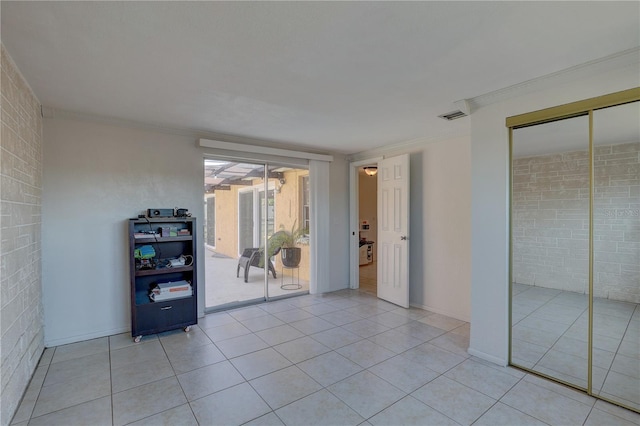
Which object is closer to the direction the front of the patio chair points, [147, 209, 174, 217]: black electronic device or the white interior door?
the black electronic device

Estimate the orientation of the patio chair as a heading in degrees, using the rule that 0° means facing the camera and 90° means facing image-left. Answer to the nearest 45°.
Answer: approximately 45°

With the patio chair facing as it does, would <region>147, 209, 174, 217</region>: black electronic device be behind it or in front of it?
in front

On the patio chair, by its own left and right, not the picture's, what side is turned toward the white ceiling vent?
left

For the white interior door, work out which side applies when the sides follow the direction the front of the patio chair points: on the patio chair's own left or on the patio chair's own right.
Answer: on the patio chair's own left

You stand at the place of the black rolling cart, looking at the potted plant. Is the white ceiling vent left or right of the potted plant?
right
